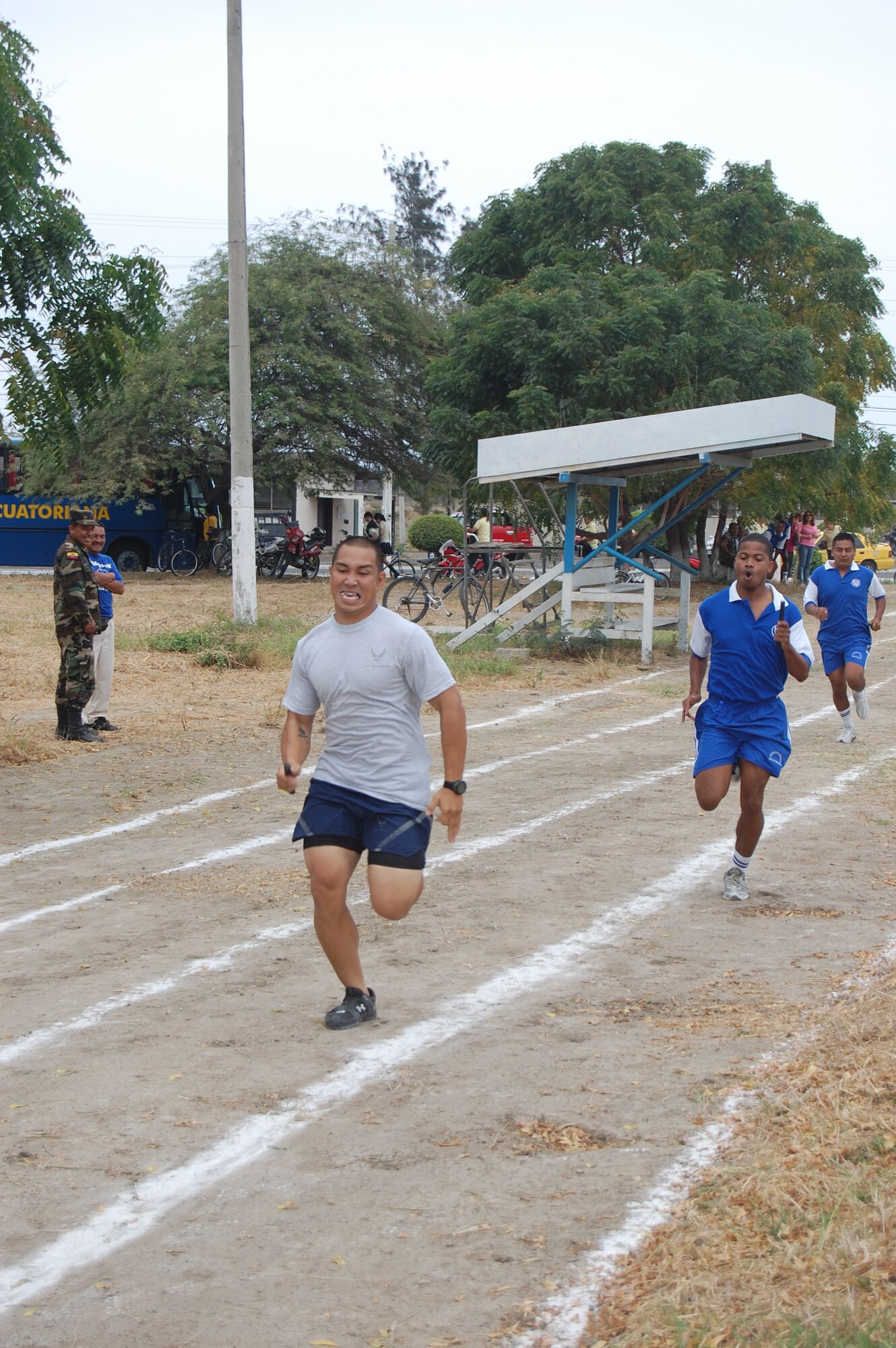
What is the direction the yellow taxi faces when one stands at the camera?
facing to the left of the viewer

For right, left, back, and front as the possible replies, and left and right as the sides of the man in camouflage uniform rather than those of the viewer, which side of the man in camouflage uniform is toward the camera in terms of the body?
right

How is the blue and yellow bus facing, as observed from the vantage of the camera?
facing to the right of the viewer

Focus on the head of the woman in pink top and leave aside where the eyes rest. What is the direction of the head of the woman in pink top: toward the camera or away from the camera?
toward the camera

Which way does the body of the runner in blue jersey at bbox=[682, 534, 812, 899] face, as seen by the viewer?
toward the camera

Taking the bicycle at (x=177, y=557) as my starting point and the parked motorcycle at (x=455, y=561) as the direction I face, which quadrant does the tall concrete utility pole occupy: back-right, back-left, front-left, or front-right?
front-right

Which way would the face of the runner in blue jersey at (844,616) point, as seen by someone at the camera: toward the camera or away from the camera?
toward the camera

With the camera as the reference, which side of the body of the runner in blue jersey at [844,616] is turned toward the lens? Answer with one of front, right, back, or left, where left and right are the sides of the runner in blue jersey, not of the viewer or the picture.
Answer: front

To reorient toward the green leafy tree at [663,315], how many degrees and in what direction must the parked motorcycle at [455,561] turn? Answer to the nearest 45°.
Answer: approximately 135° to its right

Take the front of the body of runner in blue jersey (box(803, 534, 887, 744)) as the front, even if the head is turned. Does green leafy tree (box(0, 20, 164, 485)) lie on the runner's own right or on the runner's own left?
on the runner's own right

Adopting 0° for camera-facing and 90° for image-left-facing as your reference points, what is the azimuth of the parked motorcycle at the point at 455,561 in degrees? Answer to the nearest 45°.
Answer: approximately 90°

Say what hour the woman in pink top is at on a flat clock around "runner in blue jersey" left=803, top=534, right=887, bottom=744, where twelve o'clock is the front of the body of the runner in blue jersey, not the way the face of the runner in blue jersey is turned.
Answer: The woman in pink top is roughly at 6 o'clock from the runner in blue jersey.

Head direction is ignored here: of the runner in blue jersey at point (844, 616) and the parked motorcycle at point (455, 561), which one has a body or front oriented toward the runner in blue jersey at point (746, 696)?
the runner in blue jersey at point (844, 616)

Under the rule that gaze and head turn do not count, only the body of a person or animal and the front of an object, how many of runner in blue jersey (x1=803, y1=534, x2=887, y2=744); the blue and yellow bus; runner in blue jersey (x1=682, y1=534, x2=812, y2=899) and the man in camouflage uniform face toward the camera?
2
